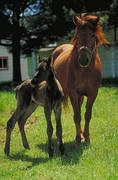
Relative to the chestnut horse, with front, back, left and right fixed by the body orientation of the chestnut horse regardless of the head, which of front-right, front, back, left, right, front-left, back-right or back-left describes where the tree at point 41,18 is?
back

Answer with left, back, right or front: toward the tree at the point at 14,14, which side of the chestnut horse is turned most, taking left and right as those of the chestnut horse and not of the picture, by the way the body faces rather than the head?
back

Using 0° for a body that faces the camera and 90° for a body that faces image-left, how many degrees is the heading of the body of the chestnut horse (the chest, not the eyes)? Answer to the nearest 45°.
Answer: approximately 0°
